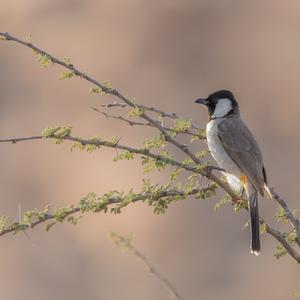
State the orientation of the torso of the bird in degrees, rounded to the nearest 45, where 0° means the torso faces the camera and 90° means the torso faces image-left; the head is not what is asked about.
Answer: approximately 90°
